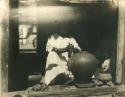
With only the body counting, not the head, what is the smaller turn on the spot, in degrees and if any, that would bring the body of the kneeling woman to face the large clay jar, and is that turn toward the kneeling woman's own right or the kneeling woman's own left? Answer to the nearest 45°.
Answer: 0° — they already face it

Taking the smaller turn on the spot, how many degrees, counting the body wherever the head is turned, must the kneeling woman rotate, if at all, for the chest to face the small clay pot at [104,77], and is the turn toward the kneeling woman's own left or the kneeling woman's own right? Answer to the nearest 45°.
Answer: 0° — they already face it

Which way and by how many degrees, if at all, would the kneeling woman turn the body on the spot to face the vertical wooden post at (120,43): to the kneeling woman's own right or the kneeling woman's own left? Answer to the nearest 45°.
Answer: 0° — they already face it

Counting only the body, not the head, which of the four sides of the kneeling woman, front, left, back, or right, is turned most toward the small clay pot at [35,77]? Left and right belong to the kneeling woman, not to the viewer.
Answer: back

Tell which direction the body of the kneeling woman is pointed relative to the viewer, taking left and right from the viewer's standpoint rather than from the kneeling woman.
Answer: facing to the right of the viewer
